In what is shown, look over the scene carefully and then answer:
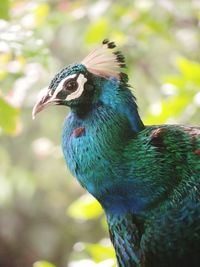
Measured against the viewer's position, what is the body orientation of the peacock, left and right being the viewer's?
facing to the left of the viewer
